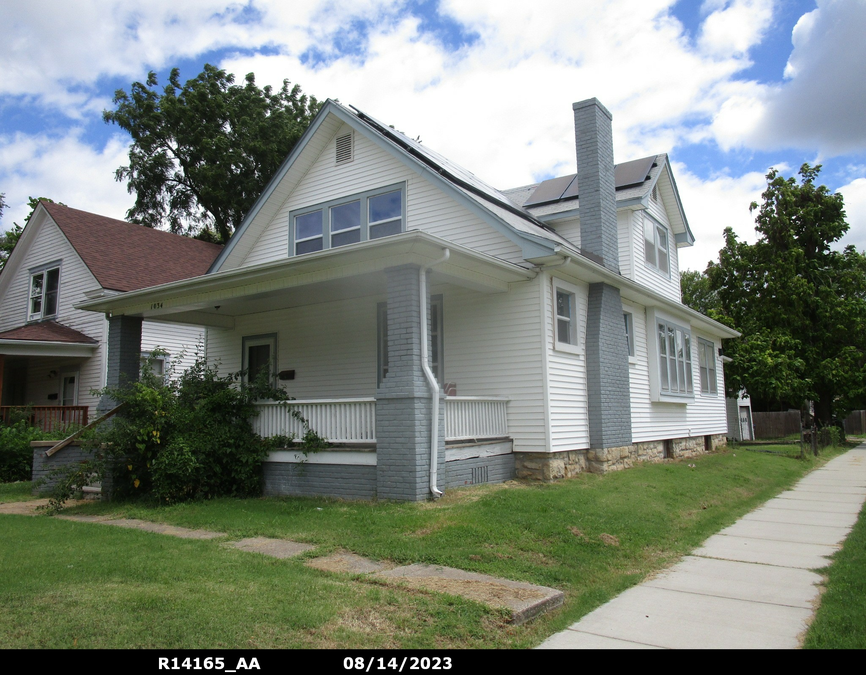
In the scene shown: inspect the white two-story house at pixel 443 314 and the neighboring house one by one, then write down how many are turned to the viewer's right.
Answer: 0

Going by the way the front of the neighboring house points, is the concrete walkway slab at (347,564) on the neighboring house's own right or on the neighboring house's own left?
on the neighboring house's own left

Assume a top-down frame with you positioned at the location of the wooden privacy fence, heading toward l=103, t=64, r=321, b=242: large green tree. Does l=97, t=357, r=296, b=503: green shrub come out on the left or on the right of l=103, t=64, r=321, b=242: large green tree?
left

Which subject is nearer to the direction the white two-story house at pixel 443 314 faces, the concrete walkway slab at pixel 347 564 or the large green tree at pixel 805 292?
the concrete walkway slab

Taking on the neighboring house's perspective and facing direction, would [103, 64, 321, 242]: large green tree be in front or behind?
behind

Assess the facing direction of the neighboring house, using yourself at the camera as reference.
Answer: facing the viewer and to the left of the viewer

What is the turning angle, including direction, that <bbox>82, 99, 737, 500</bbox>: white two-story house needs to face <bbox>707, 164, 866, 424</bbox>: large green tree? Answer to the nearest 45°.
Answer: approximately 180°

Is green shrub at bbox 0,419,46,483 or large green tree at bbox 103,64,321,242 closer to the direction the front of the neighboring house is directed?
the green shrub

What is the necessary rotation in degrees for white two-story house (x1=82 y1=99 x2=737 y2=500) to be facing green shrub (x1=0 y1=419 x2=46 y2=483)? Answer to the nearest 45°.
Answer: approximately 45° to its right

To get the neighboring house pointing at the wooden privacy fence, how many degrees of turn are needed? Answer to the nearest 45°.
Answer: approximately 135° to its left

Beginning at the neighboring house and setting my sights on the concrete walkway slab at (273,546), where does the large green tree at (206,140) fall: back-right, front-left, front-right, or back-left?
back-left

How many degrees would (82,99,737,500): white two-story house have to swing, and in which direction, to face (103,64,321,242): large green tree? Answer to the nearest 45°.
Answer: approximately 90° to its right

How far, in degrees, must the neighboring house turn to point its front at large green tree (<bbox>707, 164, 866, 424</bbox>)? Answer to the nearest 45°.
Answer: approximately 135° to its left
